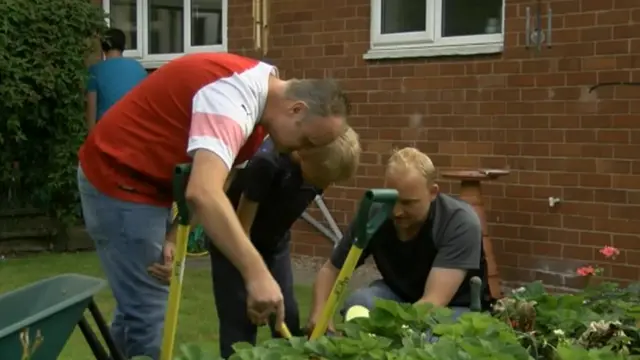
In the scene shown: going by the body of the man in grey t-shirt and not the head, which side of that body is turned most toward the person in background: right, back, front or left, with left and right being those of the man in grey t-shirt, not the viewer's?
right

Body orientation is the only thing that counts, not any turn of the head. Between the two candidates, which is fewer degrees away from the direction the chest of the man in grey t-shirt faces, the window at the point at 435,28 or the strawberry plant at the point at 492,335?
the strawberry plant

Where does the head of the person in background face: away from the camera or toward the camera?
away from the camera

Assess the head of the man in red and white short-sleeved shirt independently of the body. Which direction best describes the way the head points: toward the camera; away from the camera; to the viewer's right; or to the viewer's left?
to the viewer's right

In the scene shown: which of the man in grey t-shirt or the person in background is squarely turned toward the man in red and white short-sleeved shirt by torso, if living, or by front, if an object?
the man in grey t-shirt

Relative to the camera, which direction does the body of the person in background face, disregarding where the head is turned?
away from the camera

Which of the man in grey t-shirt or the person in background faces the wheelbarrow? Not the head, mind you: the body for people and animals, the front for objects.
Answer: the man in grey t-shirt

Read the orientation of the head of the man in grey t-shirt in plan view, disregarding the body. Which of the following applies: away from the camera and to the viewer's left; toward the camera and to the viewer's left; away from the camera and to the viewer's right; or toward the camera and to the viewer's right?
toward the camera and to the viewer's left

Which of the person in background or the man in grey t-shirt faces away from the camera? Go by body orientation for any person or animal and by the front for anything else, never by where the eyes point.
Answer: the person in background

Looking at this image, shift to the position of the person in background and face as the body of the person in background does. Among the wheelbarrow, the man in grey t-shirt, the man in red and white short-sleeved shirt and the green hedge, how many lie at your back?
3

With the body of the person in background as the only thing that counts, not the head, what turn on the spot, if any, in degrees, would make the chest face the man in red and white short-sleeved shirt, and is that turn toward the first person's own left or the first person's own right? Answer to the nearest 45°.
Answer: approximately 180°

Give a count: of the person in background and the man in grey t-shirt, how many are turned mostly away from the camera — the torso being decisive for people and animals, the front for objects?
1
